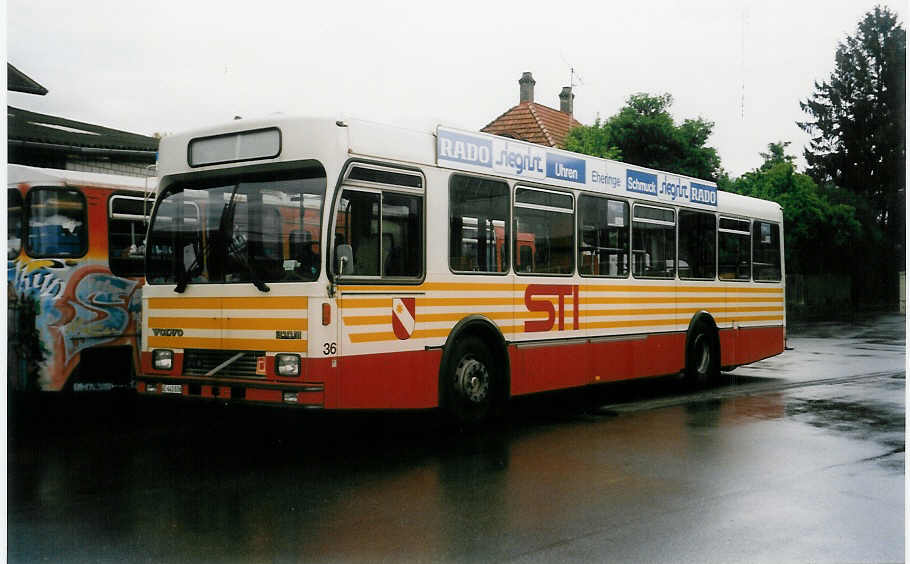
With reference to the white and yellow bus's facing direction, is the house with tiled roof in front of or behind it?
behind

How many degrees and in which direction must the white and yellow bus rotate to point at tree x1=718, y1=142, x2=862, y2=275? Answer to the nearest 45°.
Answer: approximately 180°

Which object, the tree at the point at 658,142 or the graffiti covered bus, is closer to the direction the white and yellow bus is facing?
the graffiti covered bus

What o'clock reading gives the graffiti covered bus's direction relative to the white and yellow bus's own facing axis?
The graffiti covered bus is roughly at 2 o'clock from the white and yellow bus.

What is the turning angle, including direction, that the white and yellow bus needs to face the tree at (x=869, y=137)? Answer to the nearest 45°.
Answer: approximately 180°

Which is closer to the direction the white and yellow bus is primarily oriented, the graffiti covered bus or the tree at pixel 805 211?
the graffiti covered bus

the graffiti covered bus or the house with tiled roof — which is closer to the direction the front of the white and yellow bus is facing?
the graffiti covered bus

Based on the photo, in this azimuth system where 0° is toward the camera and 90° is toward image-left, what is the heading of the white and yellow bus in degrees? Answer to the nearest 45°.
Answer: approximately 45°
